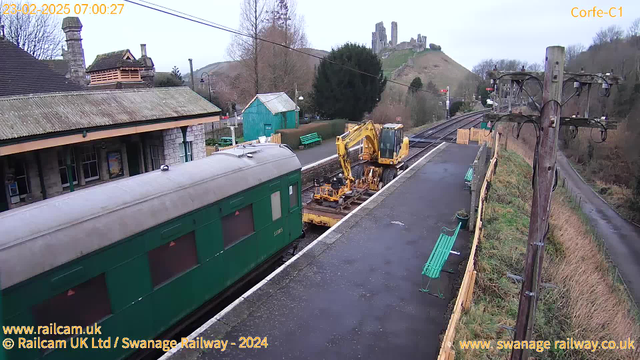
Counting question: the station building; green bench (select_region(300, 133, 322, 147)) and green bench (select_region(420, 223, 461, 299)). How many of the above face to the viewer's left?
1

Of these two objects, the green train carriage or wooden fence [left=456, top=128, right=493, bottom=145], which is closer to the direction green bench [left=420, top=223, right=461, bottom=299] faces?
the green train carriage

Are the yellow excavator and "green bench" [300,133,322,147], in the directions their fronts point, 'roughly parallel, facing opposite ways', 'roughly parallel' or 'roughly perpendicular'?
roughly perpendicular

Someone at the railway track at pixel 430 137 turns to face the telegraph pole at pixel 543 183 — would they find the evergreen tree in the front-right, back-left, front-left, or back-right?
back-right

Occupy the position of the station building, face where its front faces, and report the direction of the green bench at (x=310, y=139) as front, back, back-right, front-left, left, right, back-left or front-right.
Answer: left

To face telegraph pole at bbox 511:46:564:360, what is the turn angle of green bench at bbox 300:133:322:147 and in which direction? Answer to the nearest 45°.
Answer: approximately 45° to its right

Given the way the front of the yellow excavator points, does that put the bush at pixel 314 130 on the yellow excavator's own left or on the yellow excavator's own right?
on the yellow excavator's own right

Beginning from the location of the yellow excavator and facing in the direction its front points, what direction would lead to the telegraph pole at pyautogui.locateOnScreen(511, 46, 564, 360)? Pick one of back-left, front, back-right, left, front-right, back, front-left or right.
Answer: front-left

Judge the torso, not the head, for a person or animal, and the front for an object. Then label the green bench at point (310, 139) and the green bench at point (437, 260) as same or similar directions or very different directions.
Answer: very different directions

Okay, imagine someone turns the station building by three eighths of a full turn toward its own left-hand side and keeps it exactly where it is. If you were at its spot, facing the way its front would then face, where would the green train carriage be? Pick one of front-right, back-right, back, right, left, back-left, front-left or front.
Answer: back

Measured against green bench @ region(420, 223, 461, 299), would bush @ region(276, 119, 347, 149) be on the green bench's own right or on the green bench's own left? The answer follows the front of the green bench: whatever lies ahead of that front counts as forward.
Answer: on the green bench's own right

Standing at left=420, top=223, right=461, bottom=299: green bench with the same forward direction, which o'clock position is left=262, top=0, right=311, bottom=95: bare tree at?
The bare tree is roughly at 2 o'clock from the green bench.

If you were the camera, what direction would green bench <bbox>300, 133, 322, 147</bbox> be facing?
facing the viewer and to the right of the viewer

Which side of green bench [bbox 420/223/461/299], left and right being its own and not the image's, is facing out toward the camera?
left
